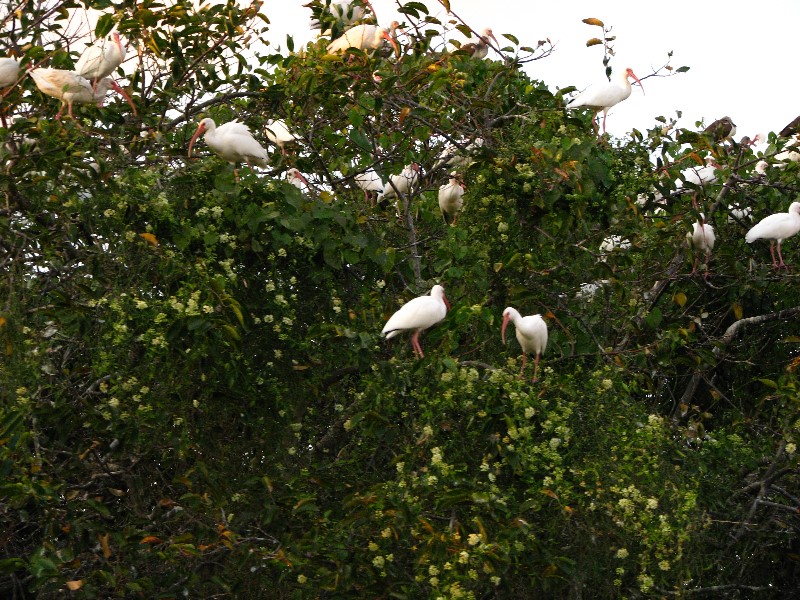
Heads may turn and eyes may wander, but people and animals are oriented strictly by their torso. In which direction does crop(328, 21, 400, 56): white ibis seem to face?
to the viewer's right

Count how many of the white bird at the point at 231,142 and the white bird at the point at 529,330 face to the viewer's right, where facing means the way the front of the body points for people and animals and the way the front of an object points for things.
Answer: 0

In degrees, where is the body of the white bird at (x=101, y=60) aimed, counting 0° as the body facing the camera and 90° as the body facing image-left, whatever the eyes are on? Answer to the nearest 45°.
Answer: approximately 270°

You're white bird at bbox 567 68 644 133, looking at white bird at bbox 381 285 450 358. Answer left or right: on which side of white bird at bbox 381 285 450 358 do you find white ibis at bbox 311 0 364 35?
right

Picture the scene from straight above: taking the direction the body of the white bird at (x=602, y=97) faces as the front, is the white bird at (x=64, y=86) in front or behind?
behind

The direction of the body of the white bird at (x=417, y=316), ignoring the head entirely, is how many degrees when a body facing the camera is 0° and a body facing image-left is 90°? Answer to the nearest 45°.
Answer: approximately 270°

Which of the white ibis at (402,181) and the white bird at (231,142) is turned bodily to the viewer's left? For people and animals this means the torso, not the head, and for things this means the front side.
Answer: the white bird

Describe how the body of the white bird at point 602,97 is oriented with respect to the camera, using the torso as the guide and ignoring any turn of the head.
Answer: to the viewer's right

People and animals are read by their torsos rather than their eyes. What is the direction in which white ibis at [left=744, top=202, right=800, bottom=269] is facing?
to the viewer's right

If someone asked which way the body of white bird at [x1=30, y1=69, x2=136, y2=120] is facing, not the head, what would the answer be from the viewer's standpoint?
to the viewer's right

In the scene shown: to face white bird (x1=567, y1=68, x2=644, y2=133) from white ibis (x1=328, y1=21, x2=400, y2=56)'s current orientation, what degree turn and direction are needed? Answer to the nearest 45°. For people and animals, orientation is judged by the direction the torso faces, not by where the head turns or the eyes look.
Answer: approximately 45° to its left

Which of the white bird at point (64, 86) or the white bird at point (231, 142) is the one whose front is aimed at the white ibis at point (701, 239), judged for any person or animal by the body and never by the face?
the white bird at point (64, 86)

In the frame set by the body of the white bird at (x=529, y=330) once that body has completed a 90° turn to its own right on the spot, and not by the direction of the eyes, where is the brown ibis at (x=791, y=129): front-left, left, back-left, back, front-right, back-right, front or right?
right

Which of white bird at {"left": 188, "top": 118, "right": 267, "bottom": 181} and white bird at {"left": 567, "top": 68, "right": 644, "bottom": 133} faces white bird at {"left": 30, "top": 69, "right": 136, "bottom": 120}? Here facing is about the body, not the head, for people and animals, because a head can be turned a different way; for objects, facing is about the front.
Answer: white bird at {"left": 188, "top": 118, "right": 267, "bottom": 181}

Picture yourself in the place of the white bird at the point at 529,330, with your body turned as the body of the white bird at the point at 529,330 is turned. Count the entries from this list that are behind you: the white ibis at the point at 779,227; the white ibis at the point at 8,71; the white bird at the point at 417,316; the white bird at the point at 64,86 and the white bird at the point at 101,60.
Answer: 1

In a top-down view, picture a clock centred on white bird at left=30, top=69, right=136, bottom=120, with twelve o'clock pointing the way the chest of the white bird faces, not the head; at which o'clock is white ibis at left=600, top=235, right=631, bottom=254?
The white ibis is roughly at 12 o'clock from the white bird.

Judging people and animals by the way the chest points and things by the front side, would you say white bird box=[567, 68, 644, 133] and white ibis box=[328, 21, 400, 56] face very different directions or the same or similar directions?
same or similar directions
